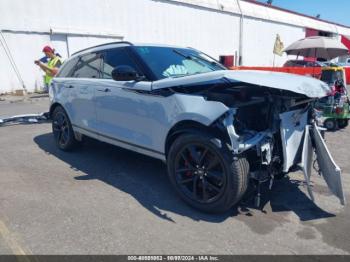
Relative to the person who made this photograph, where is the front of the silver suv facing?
facing the viewer and to the right of the viewer
